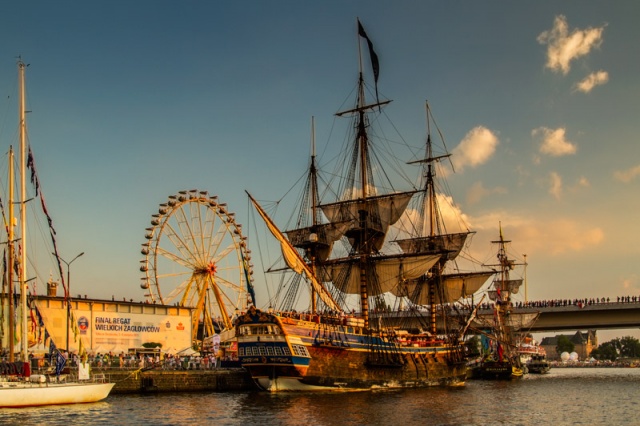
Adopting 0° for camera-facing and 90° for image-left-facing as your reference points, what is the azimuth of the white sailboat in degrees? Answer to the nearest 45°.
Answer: approximately 270°
